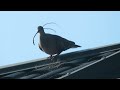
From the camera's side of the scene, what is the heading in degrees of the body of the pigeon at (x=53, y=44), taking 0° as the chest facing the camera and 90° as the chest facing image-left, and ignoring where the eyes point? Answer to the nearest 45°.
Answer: approximately 90°
